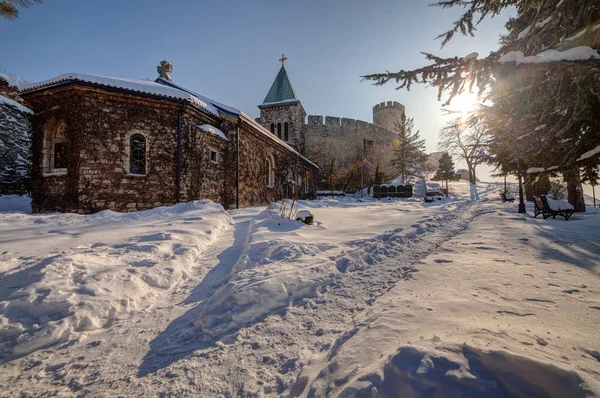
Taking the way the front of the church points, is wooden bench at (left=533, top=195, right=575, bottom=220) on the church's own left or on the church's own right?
on the church's own right

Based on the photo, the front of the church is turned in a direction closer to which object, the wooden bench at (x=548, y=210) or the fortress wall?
the fortress wall

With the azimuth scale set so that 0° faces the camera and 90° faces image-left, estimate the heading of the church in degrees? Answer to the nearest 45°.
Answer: approximately 225°

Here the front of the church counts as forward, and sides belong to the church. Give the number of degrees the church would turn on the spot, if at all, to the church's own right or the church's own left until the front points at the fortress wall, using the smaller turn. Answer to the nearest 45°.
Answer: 0° — it already faces it
